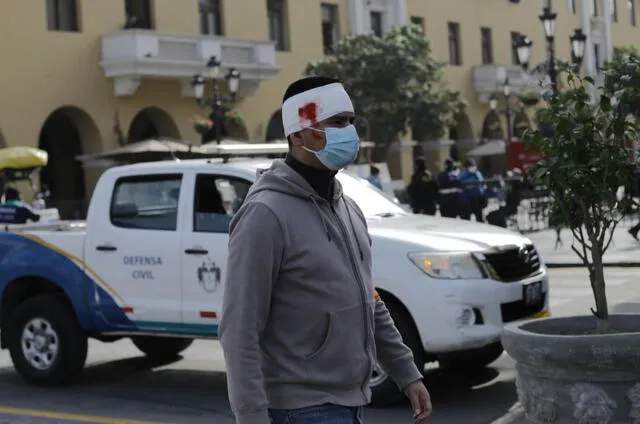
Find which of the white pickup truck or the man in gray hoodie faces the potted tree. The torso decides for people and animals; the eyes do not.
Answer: the white pickup truck

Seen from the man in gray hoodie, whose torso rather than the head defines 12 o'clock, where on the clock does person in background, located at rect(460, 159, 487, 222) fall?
The person in background is roughly at 8 o'clock from the man in gray hoodie.

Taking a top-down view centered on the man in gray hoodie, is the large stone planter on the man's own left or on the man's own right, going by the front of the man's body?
on the man's own left

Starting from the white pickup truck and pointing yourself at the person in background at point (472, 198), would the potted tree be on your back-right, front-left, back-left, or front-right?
back-right

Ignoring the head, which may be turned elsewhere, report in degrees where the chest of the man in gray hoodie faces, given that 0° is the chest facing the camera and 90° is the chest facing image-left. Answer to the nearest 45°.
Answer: approximately 315°

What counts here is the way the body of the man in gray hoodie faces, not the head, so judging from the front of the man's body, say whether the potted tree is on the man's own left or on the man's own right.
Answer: on the man's own left

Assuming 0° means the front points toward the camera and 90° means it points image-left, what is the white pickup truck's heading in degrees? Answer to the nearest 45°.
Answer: approximately 315°

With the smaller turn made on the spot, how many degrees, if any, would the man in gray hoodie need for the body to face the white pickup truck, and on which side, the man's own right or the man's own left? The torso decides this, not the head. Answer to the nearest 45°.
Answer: approximately 135° to the man's own left

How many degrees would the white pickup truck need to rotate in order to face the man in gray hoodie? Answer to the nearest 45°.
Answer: approximately 45° to its right

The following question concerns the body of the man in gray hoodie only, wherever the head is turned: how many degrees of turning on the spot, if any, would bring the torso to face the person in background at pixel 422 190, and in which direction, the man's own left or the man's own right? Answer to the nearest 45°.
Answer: approximately 135° to the man's own left

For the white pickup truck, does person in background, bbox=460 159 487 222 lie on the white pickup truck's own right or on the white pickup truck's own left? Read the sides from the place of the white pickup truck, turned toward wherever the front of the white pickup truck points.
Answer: on the white pickup truck's own left

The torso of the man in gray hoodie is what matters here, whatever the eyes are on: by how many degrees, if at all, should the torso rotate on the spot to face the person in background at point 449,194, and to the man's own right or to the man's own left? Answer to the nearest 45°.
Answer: approximately 135° to the man's own left

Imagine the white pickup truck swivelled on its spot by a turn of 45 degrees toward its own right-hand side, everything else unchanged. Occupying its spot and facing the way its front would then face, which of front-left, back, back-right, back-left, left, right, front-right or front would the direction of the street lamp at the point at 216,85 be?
back
